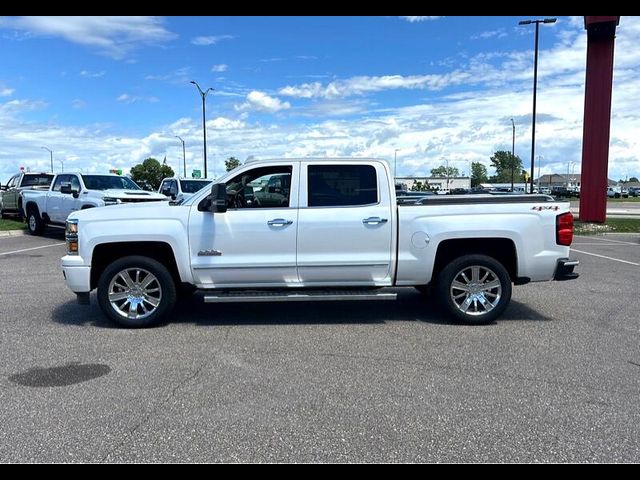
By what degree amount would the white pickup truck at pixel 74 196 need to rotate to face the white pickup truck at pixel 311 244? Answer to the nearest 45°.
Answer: approximately 45° to its right

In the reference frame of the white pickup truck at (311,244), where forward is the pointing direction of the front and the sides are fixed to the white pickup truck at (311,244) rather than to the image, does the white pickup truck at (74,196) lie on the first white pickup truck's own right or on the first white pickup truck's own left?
on the first white pickup truck's own right

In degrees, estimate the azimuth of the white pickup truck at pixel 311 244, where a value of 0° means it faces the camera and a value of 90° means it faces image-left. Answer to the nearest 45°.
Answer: approximately 90°

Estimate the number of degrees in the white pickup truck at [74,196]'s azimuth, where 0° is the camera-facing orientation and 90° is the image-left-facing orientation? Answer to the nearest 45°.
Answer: approximately 315°

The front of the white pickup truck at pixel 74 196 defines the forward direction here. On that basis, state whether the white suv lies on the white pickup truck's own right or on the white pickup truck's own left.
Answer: on the white pickup truck's own left

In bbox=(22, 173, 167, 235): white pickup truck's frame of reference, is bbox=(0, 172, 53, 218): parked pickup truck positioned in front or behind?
behind

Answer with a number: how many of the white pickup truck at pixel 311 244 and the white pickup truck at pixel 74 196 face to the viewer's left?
1

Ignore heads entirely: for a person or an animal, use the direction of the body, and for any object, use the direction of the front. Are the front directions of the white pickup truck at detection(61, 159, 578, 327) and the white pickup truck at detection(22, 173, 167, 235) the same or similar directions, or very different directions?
very different directions

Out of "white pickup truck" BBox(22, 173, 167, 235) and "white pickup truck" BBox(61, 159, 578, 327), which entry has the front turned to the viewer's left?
"white pickup truck" BBox(61, 159, 578, 327)

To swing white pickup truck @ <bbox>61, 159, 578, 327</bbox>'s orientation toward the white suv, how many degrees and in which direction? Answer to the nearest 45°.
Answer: approximately 90° to its right

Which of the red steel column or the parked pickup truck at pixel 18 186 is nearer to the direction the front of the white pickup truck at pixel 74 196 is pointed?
the red steel column
